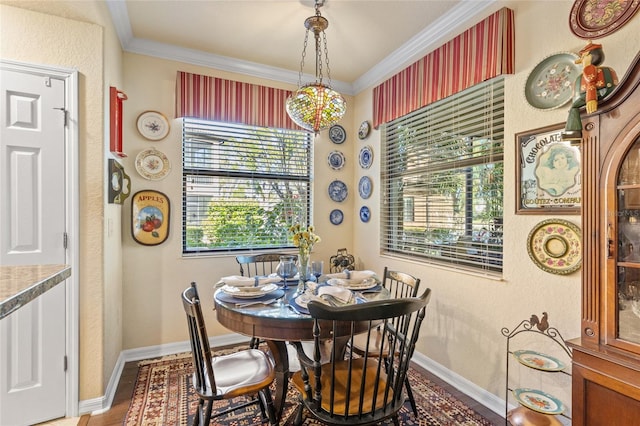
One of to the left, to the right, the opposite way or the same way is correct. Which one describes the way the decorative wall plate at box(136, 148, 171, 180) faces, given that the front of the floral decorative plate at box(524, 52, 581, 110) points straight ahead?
to the left

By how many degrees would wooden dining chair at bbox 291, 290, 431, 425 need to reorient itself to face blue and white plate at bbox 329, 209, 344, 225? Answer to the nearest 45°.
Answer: approximately 45° to its right

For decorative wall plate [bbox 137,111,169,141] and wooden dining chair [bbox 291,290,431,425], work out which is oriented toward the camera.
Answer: the decorative wall plate

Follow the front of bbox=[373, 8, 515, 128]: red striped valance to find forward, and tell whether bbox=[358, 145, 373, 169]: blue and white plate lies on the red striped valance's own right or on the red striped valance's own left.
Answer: on the red striped valance's own right

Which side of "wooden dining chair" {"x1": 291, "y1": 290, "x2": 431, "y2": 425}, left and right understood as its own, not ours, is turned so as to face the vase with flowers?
front

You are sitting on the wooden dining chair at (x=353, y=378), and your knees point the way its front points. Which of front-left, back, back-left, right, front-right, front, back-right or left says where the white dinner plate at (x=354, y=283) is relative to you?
front-right

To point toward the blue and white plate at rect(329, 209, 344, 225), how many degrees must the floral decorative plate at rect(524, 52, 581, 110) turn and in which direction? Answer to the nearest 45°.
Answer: approximately 45° to its right

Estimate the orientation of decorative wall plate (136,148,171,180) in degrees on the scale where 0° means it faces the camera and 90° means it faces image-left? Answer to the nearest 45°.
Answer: approximately 0°

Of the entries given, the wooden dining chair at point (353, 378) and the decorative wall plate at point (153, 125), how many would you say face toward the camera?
1

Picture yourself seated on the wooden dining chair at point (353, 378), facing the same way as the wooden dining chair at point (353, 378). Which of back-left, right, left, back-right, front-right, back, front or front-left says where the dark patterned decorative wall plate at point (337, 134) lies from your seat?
front-right

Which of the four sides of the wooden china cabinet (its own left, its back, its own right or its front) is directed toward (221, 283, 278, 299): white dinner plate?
front

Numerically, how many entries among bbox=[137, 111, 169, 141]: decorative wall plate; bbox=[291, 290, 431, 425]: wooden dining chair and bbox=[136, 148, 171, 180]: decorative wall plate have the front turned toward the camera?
2

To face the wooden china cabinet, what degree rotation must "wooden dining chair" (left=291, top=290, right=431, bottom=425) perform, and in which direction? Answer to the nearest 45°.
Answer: approximately 135° to its right

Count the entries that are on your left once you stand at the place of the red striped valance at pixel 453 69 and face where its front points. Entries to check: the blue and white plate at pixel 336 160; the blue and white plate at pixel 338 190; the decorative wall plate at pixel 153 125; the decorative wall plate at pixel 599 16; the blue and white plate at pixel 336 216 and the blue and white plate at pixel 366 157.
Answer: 1

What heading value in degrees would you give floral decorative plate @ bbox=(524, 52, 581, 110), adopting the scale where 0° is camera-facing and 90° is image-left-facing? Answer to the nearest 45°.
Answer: approximately 45°

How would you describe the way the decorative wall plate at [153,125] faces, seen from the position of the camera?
facing the viewer

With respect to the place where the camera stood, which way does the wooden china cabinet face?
facing the viewer and to the left of the viewer

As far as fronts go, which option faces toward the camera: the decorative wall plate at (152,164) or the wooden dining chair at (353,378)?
the decorative wall plate

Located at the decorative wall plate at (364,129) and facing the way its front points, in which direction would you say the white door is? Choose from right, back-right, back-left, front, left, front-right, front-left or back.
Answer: front

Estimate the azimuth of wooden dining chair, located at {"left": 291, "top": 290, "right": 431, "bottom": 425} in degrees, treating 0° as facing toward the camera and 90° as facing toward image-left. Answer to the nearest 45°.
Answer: approximately 135°
